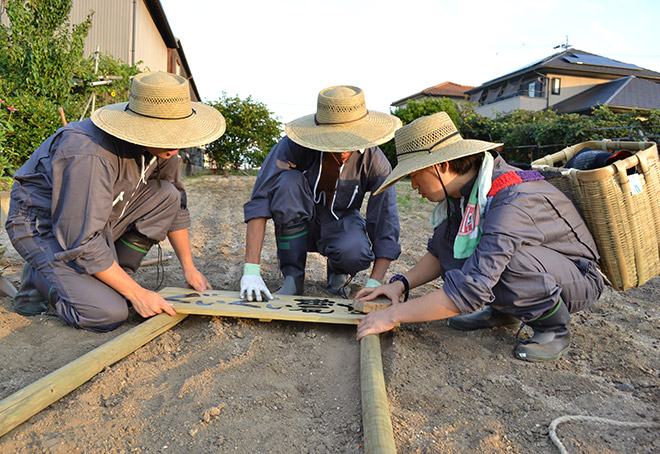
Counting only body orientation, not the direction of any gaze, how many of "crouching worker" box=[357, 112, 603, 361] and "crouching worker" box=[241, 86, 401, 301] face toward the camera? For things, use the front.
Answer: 1

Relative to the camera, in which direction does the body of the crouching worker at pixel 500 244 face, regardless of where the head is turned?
to the viewer's left

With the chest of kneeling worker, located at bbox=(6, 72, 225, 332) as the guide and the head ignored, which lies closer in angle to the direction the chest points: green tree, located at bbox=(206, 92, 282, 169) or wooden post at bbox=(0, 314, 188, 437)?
the wooden post

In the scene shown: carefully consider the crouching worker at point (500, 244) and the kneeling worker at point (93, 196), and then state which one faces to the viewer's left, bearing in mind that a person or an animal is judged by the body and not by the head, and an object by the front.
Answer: the crouching worker at point (500, 244)

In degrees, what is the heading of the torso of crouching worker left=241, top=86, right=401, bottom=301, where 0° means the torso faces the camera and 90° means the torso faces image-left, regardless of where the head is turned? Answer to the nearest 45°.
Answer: approximately 0°

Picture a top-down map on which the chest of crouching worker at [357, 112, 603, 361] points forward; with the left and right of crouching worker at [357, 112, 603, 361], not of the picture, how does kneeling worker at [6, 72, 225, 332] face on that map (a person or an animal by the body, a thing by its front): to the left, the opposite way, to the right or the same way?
the opposite way

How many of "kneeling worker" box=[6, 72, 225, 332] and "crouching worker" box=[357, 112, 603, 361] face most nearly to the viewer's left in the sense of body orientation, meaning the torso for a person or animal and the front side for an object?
1

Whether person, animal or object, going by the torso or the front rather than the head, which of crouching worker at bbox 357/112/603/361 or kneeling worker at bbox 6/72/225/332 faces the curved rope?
kneeling worker at bbox 6/72/225/332

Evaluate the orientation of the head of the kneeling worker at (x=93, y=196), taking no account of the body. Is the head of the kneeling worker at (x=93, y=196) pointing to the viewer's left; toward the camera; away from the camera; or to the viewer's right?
to the viewer's right

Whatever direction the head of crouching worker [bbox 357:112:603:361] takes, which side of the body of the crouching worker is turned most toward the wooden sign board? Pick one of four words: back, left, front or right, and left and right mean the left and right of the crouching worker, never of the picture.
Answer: front

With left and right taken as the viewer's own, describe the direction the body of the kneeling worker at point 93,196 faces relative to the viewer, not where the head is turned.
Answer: facing the viewer and to the right of the viewer
